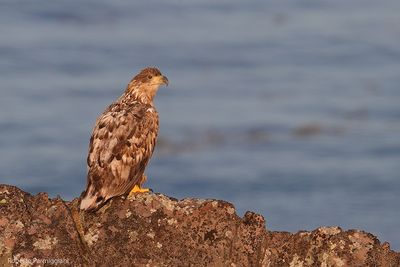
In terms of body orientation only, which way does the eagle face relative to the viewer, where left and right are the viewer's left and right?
facing away from the viewer and to the right of the viewer
